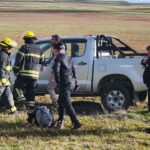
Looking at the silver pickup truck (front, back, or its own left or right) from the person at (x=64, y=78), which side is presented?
left

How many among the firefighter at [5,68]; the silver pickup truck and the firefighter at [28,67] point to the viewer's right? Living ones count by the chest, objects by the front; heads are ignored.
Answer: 1

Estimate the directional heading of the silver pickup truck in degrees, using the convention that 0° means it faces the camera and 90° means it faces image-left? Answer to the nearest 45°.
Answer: approximately 90°

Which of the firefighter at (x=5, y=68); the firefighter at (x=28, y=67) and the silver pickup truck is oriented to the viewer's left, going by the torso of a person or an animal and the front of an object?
the silver pickup truck

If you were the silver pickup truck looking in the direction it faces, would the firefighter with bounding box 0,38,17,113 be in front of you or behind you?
in front

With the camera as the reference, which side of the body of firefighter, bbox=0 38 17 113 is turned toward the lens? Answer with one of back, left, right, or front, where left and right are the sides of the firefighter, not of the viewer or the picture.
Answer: right

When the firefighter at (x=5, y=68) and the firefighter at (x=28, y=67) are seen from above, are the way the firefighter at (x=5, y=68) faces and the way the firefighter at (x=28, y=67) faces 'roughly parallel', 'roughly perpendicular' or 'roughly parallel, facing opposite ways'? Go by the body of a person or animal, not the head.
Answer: roughly perpendicular

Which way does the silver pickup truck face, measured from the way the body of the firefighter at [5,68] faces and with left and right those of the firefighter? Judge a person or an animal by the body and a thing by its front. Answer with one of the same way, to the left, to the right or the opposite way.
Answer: the opposite way
